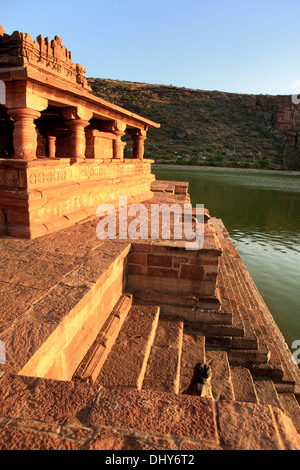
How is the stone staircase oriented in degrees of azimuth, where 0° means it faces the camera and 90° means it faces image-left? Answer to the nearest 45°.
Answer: approximately 270°
